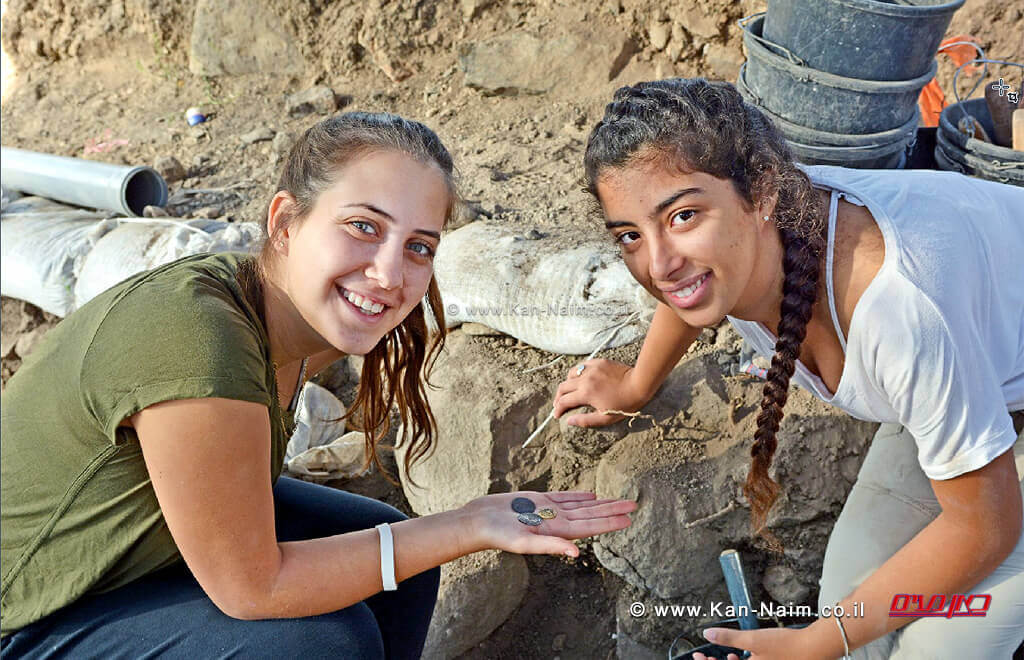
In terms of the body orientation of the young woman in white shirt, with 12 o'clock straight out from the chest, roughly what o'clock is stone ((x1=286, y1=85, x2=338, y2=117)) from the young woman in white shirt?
The stone is roughly at 3 o'clock from the young woman in white shirt.

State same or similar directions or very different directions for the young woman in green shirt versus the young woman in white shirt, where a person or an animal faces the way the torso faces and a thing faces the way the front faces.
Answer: very different directions

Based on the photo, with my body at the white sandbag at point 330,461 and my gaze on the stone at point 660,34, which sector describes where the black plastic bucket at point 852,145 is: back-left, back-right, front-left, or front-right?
front-right

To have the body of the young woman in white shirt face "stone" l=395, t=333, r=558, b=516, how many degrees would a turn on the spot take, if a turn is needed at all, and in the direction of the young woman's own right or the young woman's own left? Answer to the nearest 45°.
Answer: approximately 90° to the young woman's own right

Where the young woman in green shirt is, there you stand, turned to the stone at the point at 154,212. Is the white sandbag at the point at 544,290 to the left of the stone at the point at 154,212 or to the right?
right

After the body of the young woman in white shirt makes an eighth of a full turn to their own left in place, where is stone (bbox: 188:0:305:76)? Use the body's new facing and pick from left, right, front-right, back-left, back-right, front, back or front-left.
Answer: back-right

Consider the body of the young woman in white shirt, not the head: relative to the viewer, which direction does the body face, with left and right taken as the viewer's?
facing the viewer and to the left of the viewer

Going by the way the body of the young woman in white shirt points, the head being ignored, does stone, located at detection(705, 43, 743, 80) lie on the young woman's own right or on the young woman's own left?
on the young woman's own right

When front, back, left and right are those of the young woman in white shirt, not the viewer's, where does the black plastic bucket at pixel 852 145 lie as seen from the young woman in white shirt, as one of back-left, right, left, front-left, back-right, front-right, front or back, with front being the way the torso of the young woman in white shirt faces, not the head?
back-right

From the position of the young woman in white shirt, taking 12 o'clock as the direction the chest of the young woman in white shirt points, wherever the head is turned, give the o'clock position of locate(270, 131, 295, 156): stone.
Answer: The stone is roughly at 3 o'clock from the young woman in white shirt.

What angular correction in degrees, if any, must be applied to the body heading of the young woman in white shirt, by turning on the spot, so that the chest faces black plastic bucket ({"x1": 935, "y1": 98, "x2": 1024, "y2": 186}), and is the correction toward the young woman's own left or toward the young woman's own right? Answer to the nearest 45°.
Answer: approximately 135° to the young woman's own right
